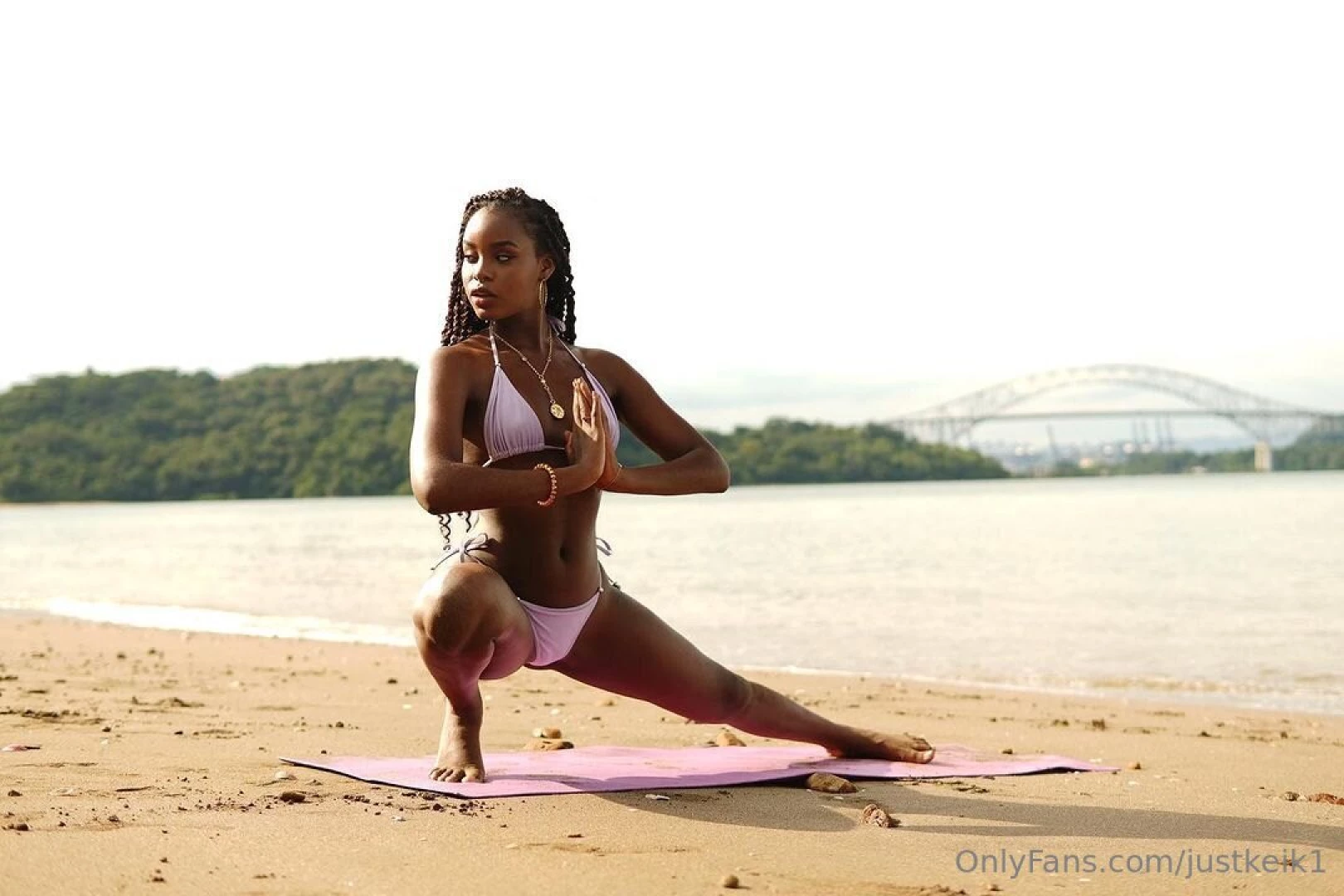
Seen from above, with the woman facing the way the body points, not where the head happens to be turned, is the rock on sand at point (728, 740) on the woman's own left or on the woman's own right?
on the woman's own left

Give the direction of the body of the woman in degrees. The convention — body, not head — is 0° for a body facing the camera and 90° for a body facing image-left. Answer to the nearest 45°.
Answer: approximately 315°

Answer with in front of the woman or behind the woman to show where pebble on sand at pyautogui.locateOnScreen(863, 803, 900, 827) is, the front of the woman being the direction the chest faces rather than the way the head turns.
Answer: in front

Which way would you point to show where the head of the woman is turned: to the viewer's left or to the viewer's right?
to the viewer's left

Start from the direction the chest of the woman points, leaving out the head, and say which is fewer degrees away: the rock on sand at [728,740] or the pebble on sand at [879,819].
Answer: the pebble on sand
